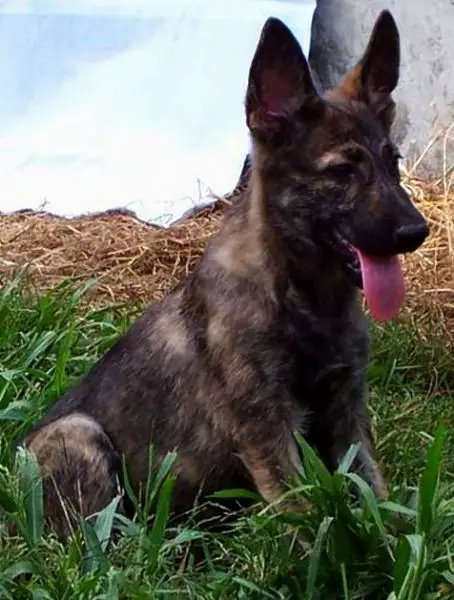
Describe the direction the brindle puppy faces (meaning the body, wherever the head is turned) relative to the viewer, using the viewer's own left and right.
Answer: facing the viewer and to the right of the viewer
